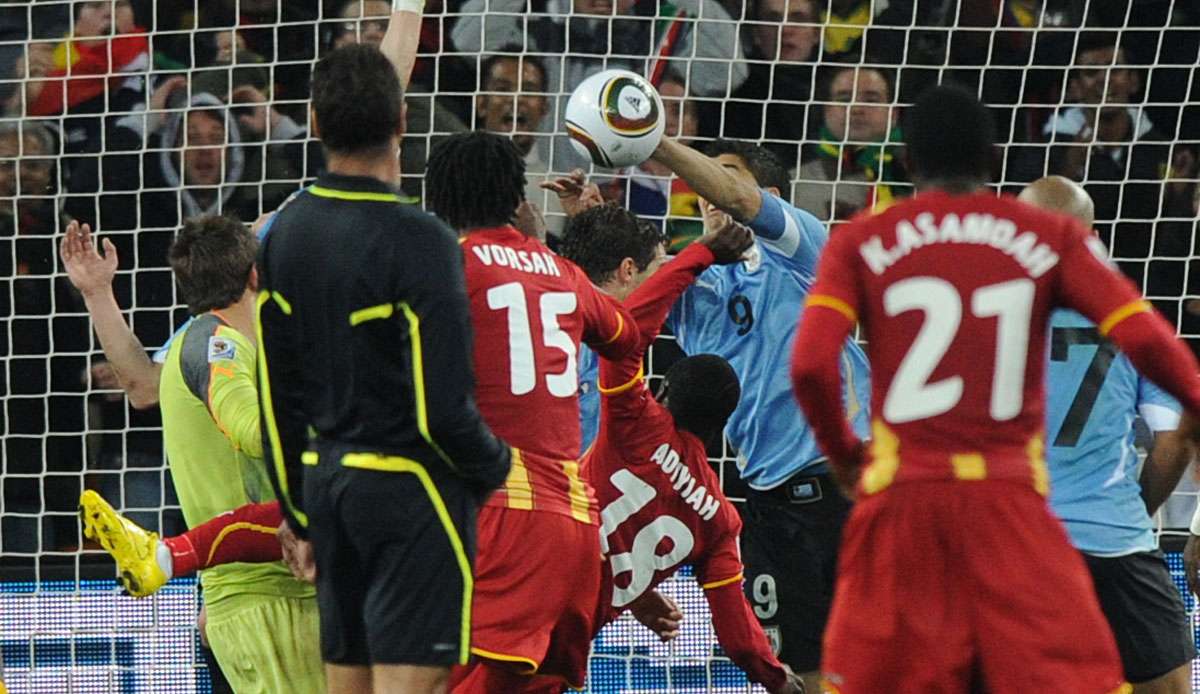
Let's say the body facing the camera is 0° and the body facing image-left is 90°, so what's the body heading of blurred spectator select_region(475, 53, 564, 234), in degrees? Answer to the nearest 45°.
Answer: approximately 0°

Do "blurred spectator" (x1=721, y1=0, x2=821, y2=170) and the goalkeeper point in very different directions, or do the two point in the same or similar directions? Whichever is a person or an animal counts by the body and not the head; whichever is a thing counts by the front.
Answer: very different directions

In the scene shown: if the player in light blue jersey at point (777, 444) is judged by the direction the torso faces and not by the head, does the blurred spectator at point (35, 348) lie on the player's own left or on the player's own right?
on the player's own right

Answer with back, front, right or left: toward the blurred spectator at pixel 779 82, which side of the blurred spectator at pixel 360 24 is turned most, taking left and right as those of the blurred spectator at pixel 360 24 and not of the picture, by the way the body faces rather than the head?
left

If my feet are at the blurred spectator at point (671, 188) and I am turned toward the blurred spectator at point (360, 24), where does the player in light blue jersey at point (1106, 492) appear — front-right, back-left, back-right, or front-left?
back-left

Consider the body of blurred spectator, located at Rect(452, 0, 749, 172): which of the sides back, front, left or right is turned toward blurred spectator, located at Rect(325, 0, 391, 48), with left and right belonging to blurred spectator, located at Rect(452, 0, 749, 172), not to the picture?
right

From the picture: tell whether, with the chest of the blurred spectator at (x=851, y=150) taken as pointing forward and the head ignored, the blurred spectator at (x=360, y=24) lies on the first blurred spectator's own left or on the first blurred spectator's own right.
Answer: on the first blurred spectator's own right

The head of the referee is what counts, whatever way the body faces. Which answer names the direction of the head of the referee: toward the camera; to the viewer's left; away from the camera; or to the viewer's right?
away from the camera

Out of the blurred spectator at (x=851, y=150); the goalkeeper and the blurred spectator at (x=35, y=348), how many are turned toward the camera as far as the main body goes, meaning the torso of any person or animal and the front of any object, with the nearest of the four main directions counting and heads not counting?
2

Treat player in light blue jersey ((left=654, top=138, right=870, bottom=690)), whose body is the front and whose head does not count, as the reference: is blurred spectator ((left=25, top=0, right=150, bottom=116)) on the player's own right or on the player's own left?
on the player's own right

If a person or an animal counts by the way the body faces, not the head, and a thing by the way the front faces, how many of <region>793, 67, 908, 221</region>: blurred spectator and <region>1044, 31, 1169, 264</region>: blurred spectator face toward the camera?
2
